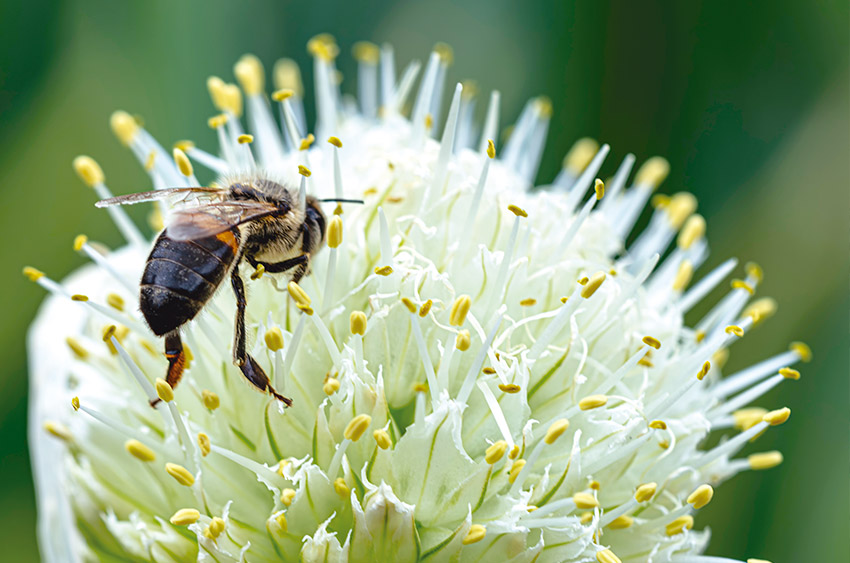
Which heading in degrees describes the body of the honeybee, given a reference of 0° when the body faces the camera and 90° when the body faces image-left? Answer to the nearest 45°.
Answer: approximately 270°
